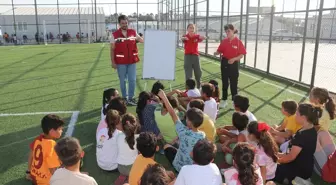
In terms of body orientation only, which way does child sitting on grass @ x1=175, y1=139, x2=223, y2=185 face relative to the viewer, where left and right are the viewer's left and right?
facing away from the viewer

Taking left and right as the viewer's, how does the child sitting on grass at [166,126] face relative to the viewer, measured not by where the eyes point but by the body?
facing away from the viewer

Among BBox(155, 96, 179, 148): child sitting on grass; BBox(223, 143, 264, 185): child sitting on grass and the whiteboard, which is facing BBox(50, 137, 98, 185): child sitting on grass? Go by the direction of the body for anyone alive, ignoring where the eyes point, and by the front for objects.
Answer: the whiteboard

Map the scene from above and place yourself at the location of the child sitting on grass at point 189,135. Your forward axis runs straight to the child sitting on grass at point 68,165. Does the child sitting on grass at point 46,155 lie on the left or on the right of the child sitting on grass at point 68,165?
right

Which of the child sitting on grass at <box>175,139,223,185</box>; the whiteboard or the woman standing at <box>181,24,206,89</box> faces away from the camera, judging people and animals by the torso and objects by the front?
the child sitting on grass

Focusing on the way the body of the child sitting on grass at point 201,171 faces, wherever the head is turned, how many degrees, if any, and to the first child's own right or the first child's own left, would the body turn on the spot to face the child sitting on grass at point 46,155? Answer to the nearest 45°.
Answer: approximately 90° to the first child's own left

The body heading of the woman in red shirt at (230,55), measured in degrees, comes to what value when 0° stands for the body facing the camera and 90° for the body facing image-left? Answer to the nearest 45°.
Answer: approximately 45°

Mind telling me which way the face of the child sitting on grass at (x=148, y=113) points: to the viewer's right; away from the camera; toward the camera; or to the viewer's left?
away from the camera

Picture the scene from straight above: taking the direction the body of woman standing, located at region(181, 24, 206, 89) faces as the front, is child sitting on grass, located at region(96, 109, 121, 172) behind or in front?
in front

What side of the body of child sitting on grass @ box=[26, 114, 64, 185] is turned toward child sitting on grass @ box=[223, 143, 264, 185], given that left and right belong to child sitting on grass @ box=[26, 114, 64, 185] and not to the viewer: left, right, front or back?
right

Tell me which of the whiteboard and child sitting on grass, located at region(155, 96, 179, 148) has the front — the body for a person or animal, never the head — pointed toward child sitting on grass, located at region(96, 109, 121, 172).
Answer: the whiteboard

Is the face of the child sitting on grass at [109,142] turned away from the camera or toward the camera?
away from the camera

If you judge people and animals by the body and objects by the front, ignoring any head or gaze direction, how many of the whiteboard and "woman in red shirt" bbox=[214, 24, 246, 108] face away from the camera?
0

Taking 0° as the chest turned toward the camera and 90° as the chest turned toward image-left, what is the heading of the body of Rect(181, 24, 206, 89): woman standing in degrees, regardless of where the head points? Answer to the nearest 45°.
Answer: approximately 0°

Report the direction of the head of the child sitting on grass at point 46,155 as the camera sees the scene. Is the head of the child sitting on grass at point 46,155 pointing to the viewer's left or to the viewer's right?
to the viewer's right

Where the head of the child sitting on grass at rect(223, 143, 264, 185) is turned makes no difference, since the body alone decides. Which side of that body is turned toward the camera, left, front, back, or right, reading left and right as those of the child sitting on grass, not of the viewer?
back

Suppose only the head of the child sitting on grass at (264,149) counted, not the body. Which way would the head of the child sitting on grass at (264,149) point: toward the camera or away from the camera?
away from the camera
